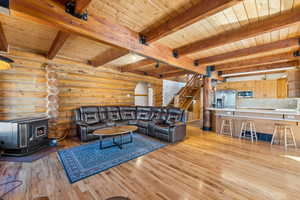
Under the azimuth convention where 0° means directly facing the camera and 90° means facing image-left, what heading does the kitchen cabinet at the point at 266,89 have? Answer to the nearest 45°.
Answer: approximately 0°

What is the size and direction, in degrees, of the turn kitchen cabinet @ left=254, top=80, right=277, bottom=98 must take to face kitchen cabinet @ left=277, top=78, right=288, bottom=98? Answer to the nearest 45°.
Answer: approximately 90° to its left

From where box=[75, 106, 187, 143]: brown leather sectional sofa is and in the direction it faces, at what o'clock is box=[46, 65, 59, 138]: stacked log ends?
The stacked log ends is roughly at 3 o'clock from the brown leather sectional sofa.

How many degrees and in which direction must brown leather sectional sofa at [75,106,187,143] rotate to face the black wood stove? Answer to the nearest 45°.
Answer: approximately 45° to its right

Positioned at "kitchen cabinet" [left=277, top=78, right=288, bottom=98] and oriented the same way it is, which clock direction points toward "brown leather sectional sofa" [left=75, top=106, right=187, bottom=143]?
The brown leather sectional sofa is roughly at 1 o'clock from the kitchen cabinet.

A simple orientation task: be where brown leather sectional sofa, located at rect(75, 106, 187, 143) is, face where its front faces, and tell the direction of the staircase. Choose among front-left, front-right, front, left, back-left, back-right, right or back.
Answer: back-left

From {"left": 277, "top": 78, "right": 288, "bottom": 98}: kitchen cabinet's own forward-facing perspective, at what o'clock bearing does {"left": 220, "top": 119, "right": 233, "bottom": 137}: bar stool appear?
The bar stool is roughly at 1 o'clock from the kitchen cabinet.

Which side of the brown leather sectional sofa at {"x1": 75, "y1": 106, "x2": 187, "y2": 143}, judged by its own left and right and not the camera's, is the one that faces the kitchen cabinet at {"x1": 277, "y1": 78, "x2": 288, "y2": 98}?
left

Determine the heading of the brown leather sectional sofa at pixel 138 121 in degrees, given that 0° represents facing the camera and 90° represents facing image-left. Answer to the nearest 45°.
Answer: approximately 0°

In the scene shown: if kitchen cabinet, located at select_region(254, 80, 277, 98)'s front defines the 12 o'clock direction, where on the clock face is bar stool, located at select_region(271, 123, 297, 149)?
The bar stool is roughly at 12 o'clock from the kitchen cabinet.

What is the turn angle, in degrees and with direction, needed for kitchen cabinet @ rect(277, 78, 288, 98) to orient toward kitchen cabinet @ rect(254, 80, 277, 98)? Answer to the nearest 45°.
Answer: approximately 90° to its right
